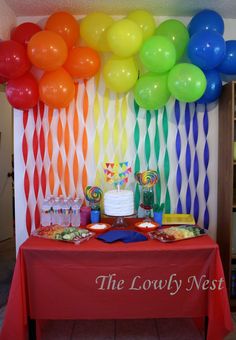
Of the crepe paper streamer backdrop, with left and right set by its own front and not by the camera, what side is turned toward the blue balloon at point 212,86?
left

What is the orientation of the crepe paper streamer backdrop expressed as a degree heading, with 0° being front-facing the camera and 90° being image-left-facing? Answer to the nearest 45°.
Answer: approximately 0°
